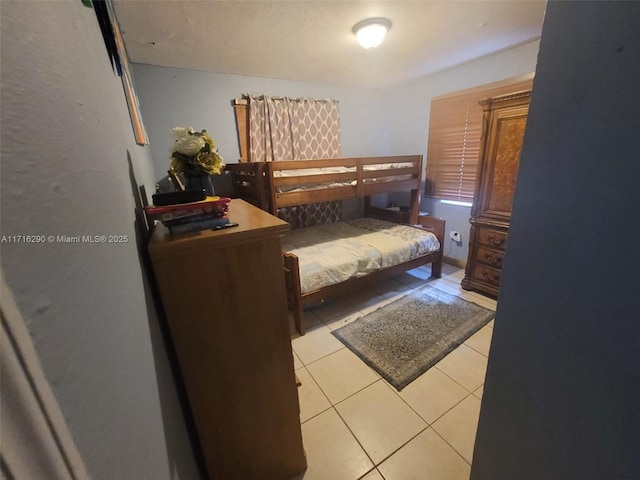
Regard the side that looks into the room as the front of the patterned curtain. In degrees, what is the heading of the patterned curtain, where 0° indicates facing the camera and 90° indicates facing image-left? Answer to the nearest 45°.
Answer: approximately 315°

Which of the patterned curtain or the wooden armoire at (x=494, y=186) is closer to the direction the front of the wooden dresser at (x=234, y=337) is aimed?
the wooden armoire

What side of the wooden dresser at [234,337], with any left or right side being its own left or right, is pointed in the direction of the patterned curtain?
left

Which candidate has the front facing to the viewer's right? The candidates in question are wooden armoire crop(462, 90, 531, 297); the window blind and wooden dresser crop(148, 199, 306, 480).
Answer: wooden dresser crop(148, 199, 306, 480)

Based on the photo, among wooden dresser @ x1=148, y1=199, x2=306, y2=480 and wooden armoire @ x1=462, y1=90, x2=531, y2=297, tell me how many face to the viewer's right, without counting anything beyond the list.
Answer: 1

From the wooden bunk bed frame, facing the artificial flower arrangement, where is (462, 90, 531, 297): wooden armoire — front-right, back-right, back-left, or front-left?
back-left

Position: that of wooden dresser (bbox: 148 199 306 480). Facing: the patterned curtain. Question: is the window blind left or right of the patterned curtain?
right

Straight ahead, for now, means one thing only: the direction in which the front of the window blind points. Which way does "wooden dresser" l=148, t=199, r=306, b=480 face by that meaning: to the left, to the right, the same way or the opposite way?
the opposite way

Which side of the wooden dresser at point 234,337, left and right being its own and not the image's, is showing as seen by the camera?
right

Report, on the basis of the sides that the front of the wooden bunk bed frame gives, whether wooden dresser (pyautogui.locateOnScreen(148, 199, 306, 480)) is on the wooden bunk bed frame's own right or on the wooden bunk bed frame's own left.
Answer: on the wooden bunk bed frame's own right

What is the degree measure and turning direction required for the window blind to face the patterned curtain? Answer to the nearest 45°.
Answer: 0° — it already faces it

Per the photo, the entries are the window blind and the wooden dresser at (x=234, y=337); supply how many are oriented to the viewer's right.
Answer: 1

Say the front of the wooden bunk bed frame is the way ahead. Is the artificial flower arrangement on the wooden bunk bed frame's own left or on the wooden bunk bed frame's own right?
on the wooden bunk bed frame's own right
